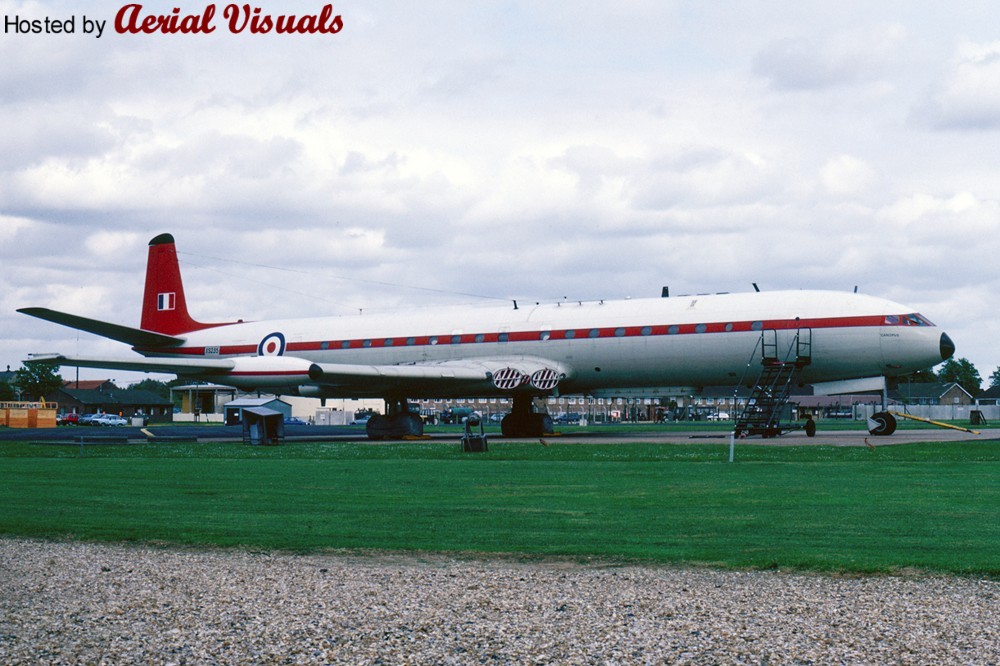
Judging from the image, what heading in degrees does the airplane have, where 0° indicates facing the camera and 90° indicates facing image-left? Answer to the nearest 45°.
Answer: approximately 315°
